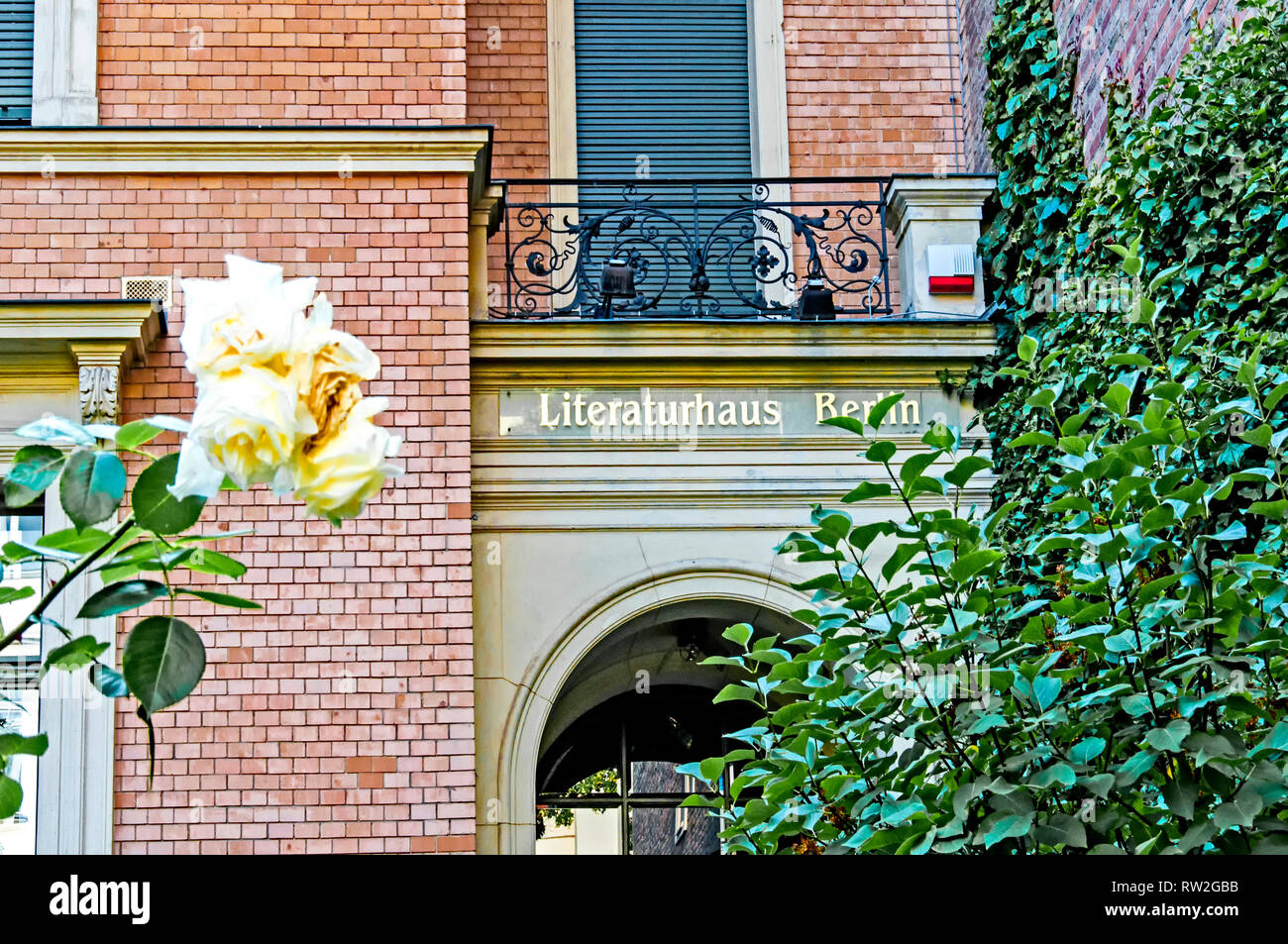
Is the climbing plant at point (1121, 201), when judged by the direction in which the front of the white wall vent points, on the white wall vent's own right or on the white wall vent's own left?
on the white wall vent's own left

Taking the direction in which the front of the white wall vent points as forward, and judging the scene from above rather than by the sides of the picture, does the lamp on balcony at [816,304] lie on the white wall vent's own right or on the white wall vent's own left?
on the white wall vent's own left

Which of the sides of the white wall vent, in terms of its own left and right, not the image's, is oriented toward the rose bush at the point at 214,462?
front

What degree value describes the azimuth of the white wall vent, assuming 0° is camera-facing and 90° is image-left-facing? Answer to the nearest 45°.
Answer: approximately 0°

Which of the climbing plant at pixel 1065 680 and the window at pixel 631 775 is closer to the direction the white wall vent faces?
the climbing plant
